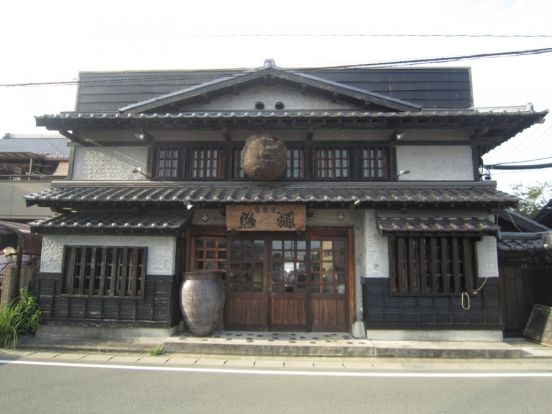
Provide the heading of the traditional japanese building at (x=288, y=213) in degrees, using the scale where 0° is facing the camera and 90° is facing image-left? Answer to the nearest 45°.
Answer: approximately 0°

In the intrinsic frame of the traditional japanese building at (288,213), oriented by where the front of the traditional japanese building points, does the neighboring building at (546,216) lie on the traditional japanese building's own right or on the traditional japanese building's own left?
on the traditional japanese building's own left

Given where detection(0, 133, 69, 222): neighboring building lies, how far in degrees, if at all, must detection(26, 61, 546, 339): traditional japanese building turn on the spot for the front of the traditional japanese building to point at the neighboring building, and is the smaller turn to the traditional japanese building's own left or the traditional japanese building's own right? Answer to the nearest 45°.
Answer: approximately 135° to the traditional japanese building's own right

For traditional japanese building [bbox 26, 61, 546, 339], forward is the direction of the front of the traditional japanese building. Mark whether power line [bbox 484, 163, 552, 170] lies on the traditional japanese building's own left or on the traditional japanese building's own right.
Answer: on the traditional japanese building's own left

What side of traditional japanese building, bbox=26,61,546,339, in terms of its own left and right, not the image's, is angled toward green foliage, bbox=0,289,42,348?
right
